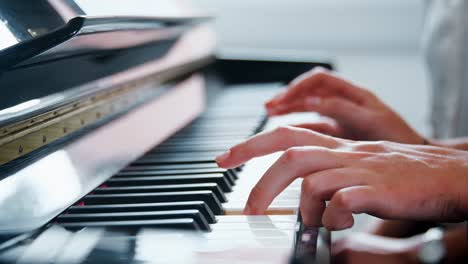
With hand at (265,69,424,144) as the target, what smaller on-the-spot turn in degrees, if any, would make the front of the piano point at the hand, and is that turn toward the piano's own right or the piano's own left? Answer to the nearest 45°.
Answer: approximately 45° to the piano's own left

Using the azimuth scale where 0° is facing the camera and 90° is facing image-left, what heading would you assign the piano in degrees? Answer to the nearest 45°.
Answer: approximately 270°
